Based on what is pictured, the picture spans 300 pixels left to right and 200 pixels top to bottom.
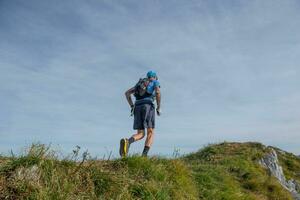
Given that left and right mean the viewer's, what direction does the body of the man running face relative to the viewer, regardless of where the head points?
facing away from the viewer and to the right of the viewer
